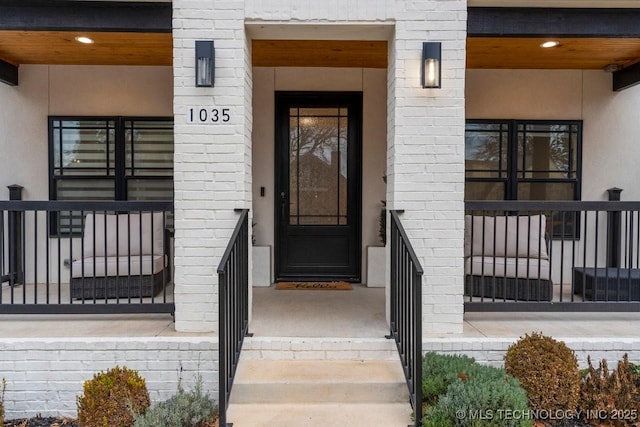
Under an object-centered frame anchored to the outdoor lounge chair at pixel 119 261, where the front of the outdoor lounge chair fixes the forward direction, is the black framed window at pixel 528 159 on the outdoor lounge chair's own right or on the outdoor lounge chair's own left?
on the outdoor lounge chair's own left

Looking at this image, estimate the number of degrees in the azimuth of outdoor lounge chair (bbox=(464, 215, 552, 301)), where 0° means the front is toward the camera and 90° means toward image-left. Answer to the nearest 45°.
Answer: approximately 0°

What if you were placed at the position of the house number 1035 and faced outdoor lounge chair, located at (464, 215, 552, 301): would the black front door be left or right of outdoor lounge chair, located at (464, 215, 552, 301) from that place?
left

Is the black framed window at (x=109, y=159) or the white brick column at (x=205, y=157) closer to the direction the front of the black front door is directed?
the white brick column

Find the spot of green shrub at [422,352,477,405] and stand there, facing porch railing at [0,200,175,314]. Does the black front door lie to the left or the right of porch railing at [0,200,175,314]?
right
